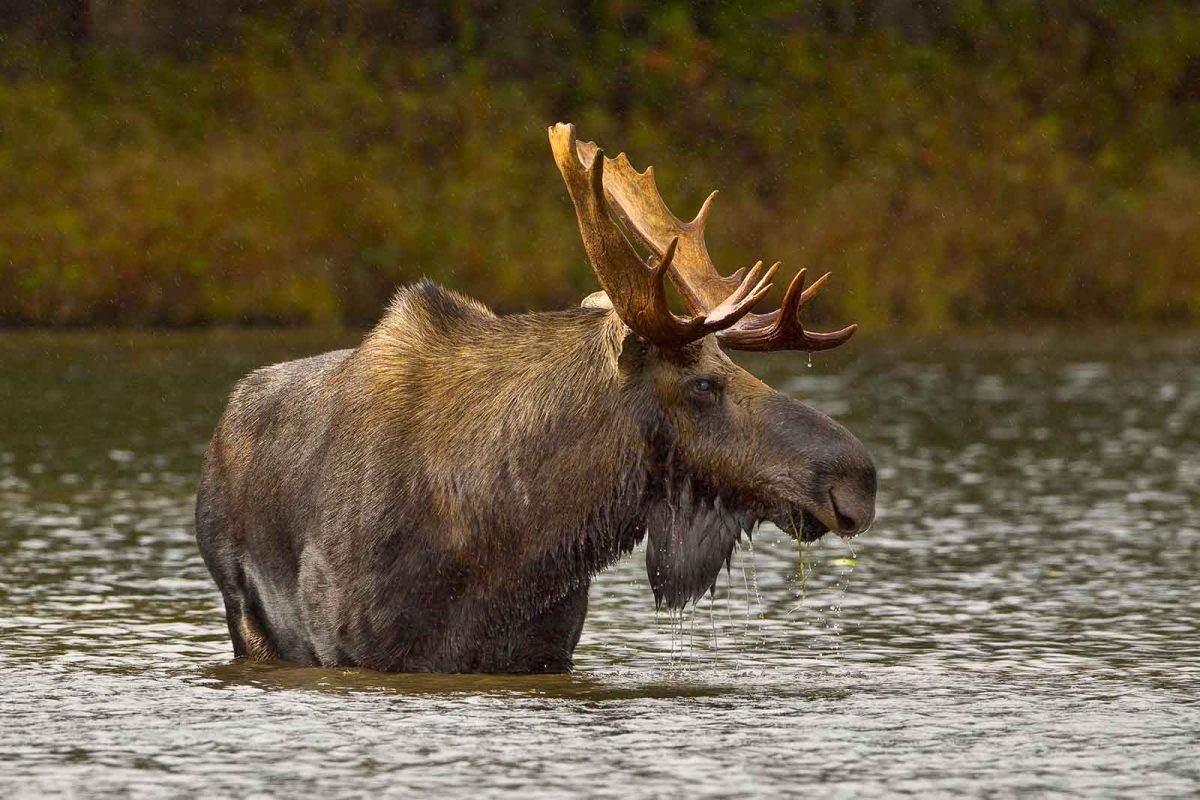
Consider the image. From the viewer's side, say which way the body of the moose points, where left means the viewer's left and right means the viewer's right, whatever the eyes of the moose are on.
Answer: facing the viewer and to the right of the viewer
